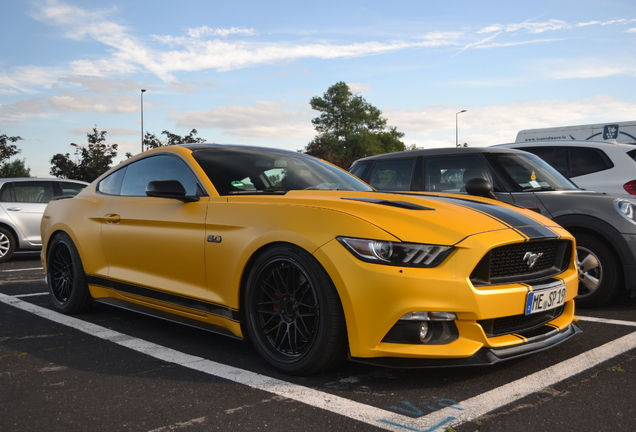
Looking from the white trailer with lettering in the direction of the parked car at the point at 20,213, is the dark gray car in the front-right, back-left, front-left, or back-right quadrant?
front-left

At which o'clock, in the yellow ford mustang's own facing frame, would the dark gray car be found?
The dark gray car is roughly at 9 o'clock from the yellow ford mustang.

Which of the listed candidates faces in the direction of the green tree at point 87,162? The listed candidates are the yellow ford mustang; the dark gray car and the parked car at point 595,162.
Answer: the parked car

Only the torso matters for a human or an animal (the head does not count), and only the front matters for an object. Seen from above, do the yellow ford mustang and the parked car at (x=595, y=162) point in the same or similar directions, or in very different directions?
very different directions

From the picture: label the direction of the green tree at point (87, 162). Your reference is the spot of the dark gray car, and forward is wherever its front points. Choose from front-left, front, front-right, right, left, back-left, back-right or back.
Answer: back

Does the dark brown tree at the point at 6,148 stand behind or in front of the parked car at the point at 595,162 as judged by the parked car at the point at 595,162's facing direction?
in front

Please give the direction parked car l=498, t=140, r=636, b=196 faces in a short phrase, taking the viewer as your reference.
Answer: facing away from the viewer and to the left of the viewer

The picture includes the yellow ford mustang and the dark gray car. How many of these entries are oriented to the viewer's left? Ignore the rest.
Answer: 0

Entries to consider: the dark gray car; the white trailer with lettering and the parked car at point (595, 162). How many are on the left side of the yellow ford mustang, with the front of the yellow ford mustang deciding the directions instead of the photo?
3

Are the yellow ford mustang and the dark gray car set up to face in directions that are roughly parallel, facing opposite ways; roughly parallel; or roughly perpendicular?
roughly parallel

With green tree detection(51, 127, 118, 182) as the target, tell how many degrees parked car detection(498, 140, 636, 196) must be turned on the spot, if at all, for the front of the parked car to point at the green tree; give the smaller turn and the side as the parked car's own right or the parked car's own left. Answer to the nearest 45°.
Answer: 0° — it already faces it

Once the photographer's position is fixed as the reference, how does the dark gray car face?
facing the viewer and to the right of the viewer

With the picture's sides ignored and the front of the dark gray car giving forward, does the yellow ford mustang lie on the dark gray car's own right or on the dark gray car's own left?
on the dark gray car's own right
